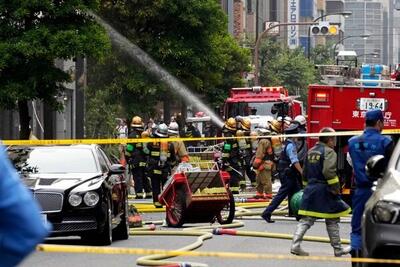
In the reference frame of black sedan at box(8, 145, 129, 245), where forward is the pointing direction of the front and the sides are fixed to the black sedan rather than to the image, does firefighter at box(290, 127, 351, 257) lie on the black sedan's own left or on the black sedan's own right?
on the black sedan's own left

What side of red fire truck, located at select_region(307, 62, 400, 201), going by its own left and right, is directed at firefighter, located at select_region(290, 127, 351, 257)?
back

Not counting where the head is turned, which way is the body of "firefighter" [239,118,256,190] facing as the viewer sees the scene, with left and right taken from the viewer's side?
facing away from the viewer and to the left of the viewer

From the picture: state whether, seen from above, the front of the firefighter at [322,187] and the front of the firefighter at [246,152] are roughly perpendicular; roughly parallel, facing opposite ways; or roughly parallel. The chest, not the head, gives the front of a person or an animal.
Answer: roughly perpendicular
